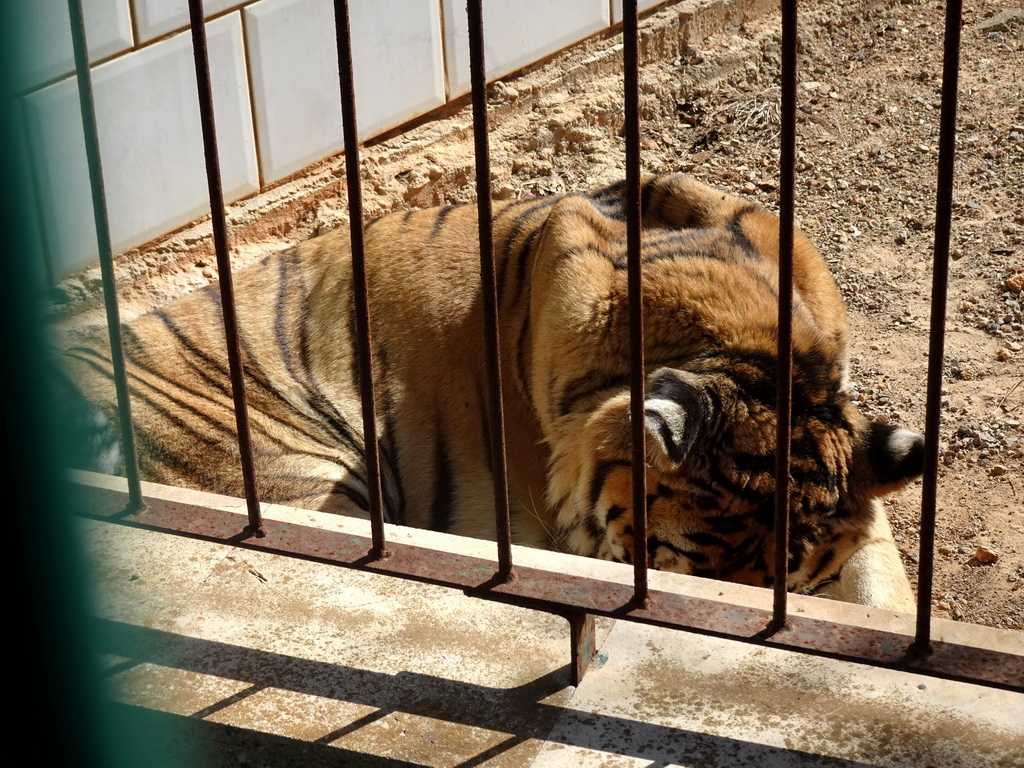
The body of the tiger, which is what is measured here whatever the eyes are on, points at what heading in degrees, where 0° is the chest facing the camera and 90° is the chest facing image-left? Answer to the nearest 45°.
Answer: approximately 315°
